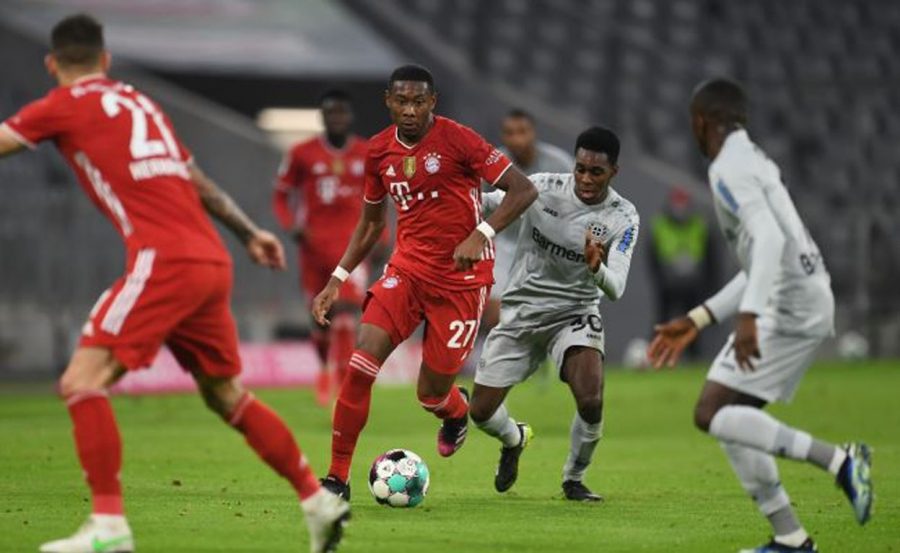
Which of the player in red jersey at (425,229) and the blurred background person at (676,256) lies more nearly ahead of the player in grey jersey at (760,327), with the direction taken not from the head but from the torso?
the player in red jersey
